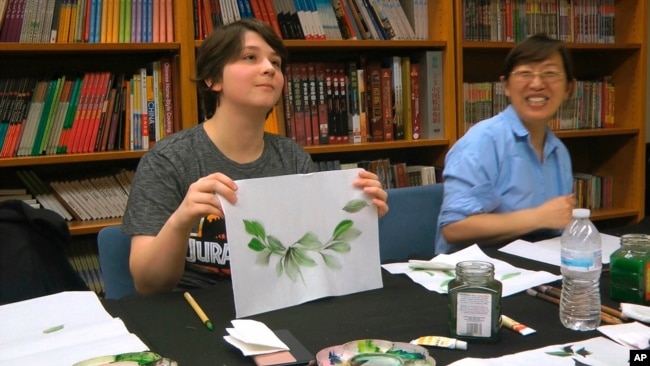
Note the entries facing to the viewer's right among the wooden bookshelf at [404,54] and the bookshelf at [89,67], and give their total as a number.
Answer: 0

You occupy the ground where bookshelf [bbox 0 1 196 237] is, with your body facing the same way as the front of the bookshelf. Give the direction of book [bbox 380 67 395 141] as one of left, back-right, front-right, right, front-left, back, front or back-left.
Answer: left

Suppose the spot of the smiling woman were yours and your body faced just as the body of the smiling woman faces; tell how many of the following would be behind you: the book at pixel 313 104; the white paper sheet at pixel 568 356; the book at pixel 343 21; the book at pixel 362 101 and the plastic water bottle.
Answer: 3
